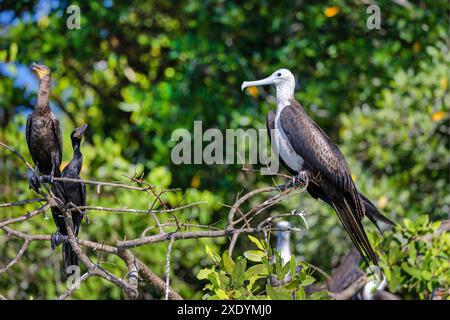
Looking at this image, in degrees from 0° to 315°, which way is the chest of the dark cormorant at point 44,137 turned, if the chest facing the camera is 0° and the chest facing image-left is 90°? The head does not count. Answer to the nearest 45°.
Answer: approximately 45°

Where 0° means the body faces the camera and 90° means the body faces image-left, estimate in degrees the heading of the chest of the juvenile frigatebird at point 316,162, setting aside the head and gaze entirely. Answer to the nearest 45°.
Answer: approximately 90°

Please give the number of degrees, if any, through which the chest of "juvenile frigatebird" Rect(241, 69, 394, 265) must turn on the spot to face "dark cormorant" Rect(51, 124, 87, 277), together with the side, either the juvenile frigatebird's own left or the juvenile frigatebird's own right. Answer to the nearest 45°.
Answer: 0° — it already faces it

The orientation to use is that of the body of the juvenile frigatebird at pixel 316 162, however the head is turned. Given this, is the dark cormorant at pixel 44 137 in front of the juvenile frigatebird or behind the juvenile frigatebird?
in front
